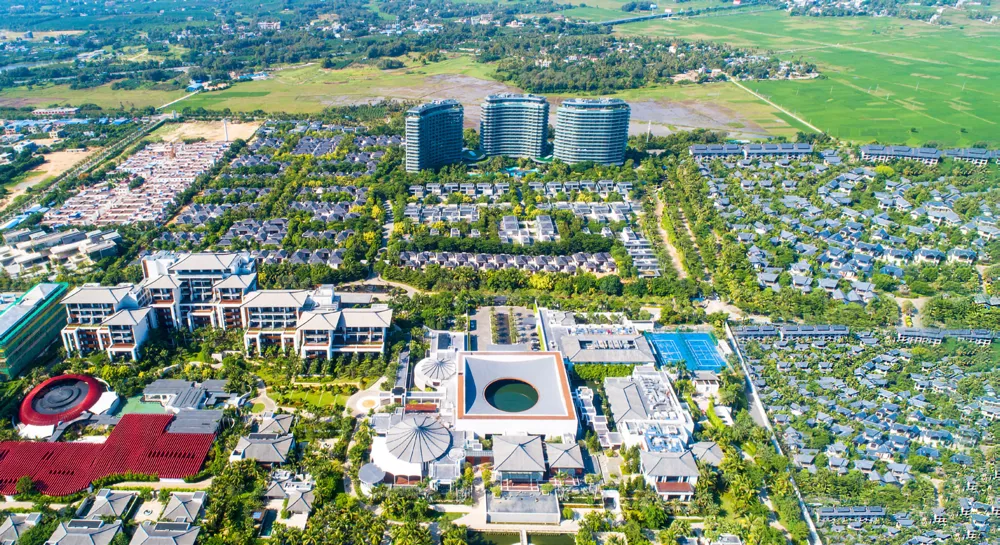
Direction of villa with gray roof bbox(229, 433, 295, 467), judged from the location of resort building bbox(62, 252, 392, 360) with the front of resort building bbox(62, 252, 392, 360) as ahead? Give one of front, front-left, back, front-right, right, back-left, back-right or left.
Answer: front

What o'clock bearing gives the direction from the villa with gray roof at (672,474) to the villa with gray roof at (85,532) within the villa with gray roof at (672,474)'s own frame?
the villa with gray roof at (85,532) is roughly at 2 o'clock from the villa with gray roof at (672,474).

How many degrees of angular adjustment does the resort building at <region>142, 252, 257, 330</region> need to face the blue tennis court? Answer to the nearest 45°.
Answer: approximately 45° to its left

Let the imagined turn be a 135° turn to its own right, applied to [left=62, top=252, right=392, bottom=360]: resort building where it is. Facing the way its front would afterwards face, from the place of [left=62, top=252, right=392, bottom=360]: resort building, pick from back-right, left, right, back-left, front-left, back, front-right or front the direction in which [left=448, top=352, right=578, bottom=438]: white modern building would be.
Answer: back

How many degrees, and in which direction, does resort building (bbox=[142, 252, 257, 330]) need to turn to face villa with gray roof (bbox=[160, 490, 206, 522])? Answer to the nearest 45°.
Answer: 0° — it already faces it

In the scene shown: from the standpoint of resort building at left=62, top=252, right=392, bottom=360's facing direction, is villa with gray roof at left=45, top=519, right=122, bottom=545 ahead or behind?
ahead

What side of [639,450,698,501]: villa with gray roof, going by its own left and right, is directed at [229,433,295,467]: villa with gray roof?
right

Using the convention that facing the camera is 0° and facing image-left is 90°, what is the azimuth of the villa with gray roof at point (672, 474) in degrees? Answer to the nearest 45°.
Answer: approximately 0°

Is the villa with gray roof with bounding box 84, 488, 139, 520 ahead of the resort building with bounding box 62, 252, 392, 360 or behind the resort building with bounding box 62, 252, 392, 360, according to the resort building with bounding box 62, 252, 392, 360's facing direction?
ahead

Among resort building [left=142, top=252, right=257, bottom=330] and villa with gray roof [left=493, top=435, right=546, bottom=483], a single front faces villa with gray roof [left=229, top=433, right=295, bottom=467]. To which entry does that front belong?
the resort building

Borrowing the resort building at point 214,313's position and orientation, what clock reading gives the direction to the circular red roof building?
The circular red roof building is roughly at 2 o'clock from the resort building.

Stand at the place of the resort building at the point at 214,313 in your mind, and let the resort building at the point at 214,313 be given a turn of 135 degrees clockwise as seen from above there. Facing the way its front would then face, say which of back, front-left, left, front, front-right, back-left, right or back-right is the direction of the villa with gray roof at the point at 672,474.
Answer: back

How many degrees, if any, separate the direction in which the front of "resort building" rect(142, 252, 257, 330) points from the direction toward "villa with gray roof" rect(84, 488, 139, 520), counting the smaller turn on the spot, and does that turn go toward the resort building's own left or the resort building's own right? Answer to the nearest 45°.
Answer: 0° — it already faces it

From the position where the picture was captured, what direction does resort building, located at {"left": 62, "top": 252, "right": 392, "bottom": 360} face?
facing the viewer
